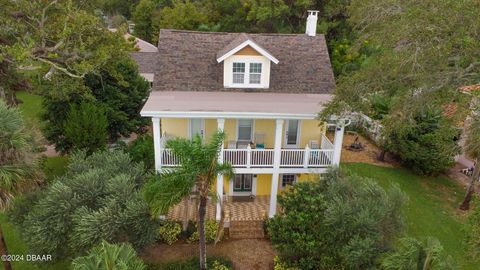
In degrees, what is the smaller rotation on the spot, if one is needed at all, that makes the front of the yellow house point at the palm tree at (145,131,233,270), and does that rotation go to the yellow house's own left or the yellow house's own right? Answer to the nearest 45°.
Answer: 0° — it already faces it

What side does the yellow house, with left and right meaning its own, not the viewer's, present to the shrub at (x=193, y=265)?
front

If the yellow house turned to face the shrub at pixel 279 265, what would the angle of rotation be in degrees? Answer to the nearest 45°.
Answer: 0° — it already faces it

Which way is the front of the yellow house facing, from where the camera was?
facing the viewer

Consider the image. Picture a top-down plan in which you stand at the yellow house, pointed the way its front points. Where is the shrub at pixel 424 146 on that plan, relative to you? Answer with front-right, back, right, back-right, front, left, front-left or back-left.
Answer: left

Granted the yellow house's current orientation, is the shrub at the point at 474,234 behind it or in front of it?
in front

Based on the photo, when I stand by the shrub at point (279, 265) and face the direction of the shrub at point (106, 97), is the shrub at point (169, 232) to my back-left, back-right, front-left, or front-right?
front-left

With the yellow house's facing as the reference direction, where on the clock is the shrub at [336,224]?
The shrub is roughly at 11 o'clock from the yellow house.

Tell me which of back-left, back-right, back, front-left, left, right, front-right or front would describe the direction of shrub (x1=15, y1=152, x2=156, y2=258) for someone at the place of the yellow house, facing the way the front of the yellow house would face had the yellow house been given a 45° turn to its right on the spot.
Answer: front

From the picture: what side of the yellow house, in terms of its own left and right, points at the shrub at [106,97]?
right

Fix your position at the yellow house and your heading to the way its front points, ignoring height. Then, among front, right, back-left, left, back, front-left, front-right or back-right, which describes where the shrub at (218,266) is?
front

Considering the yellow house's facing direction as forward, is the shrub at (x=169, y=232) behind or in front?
in front

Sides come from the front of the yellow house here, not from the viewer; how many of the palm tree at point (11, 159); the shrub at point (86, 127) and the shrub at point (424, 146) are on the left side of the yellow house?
1
